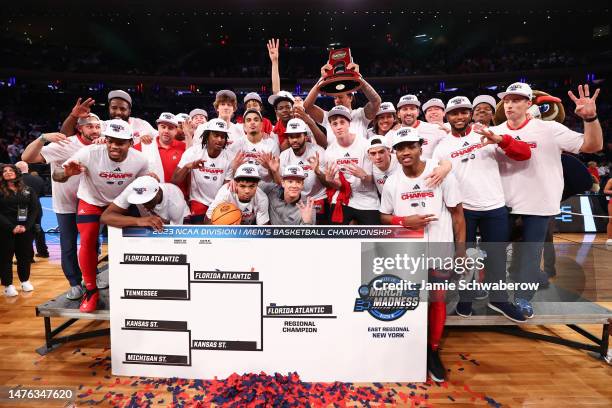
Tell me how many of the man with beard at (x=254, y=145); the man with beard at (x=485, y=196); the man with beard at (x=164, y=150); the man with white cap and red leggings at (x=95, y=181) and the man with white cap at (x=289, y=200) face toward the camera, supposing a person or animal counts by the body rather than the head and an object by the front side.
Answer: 5

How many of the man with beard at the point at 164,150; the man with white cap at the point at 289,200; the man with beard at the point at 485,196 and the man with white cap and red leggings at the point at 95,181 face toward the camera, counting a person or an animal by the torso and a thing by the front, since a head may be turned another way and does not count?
4

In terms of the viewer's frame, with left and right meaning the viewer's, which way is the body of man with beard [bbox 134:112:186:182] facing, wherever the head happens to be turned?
facing the viewer

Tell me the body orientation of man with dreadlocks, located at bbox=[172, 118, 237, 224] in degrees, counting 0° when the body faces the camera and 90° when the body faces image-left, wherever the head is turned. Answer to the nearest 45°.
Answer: approximately 315°

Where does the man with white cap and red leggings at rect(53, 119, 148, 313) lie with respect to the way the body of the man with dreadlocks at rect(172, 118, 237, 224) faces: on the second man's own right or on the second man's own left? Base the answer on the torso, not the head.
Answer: on the second man's own right

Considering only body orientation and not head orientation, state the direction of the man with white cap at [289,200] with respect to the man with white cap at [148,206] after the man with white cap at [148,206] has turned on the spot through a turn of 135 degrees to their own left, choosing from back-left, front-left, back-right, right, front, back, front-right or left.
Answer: front-right

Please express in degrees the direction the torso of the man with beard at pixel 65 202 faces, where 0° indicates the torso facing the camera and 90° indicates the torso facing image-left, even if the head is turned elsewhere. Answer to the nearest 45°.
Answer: approximately 315°

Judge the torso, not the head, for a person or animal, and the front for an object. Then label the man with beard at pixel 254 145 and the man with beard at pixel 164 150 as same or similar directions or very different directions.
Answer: same or similar directions

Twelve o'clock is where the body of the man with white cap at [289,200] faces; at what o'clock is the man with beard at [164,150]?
the man with beard at [164,150] is roughly at 4 o'clock from the man with white cap at [289,200].

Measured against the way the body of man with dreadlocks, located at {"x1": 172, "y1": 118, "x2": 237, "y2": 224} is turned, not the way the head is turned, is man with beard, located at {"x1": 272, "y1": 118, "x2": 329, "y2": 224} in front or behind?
in front

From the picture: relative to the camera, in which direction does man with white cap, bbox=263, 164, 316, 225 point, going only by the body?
toward the camera

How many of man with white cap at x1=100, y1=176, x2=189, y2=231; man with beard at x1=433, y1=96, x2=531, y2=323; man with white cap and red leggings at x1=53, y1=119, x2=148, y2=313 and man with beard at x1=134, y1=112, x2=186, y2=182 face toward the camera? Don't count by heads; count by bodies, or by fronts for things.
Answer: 4

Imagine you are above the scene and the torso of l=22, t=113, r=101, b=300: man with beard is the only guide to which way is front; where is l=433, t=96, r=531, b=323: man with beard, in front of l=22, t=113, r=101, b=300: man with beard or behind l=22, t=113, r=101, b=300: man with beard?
in front

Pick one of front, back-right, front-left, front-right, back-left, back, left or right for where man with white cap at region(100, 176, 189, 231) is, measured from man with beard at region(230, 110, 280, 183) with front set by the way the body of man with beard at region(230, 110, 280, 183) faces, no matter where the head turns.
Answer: front-right

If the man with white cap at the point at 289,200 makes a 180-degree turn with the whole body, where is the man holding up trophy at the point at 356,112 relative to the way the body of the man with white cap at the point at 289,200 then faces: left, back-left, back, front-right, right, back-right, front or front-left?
front-right

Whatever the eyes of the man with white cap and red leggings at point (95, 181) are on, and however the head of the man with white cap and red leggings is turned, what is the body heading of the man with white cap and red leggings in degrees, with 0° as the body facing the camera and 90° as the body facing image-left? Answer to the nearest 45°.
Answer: approximately 0°
